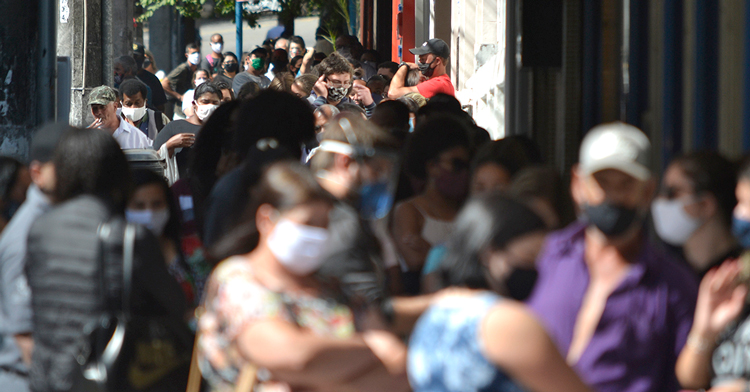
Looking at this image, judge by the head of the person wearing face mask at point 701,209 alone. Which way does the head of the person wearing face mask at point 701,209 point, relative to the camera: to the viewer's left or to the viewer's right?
to the viewer's left

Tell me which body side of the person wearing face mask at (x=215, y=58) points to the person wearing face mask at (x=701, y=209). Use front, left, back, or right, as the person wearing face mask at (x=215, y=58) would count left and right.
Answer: front

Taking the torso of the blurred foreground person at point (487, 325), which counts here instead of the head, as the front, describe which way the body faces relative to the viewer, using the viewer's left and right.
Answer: facing away from the viewer and to the right of the viewer

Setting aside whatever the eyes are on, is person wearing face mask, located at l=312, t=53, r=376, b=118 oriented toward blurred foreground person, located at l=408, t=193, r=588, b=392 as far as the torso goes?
yes

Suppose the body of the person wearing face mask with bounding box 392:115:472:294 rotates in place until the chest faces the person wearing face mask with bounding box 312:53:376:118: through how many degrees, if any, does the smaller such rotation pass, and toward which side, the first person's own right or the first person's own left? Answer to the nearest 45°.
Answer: approximately 135° to the first person's own left

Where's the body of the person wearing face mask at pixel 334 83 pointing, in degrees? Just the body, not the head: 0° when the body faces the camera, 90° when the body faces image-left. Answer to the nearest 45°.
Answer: approximately 0°

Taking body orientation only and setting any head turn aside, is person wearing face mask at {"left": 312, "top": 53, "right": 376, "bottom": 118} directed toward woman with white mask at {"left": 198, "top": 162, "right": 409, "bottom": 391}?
yes

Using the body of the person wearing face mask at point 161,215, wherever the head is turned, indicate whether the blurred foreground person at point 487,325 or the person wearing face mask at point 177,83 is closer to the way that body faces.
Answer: the blurred foreground person

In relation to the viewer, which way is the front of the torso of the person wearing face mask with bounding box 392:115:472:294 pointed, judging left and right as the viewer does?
facing the viewer and to the right of the viewer

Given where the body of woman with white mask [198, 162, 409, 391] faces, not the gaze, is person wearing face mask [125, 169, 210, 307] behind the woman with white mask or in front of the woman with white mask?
behind

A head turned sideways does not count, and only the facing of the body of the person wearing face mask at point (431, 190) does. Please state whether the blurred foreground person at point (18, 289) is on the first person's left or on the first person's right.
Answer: on the first person's right

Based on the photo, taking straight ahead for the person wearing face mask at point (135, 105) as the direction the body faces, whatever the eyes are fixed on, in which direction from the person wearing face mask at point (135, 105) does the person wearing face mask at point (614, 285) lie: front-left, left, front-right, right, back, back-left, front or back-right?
front-left

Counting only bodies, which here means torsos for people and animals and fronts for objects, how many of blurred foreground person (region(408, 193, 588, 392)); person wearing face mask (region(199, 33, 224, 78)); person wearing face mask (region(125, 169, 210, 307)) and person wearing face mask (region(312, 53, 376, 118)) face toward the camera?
3

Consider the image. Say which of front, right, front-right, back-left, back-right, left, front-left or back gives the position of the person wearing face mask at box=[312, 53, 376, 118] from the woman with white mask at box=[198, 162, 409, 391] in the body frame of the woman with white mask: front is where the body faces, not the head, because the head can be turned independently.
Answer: back-left
